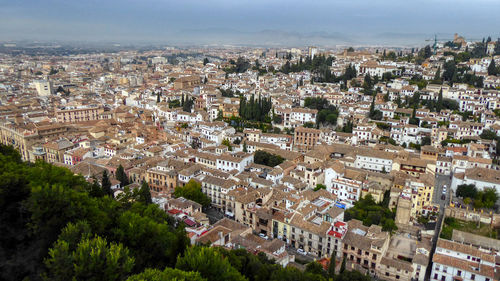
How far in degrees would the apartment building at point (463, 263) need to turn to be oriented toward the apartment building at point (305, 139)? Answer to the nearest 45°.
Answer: approximately 135° to its right

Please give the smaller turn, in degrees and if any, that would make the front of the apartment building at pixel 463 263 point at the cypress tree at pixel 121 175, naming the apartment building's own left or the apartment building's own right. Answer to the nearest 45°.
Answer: approximately 90° to the apartment building's own right

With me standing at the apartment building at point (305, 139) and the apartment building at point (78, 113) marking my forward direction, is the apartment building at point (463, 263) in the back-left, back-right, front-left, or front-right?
back-left

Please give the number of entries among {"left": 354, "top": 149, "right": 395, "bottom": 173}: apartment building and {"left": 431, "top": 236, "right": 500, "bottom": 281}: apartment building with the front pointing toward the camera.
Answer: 2

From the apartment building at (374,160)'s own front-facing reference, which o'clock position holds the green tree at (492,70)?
The green tree is roughly at 7 o'clock from the apartment building.

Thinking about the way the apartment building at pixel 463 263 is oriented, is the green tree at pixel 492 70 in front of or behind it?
behind

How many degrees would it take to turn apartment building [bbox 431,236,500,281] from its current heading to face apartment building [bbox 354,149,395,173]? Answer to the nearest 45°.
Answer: approximately 135° to its right

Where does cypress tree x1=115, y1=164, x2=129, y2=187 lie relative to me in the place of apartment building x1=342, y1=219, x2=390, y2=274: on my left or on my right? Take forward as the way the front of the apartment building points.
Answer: on my right

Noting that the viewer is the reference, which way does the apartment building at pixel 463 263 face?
facing the viewer
